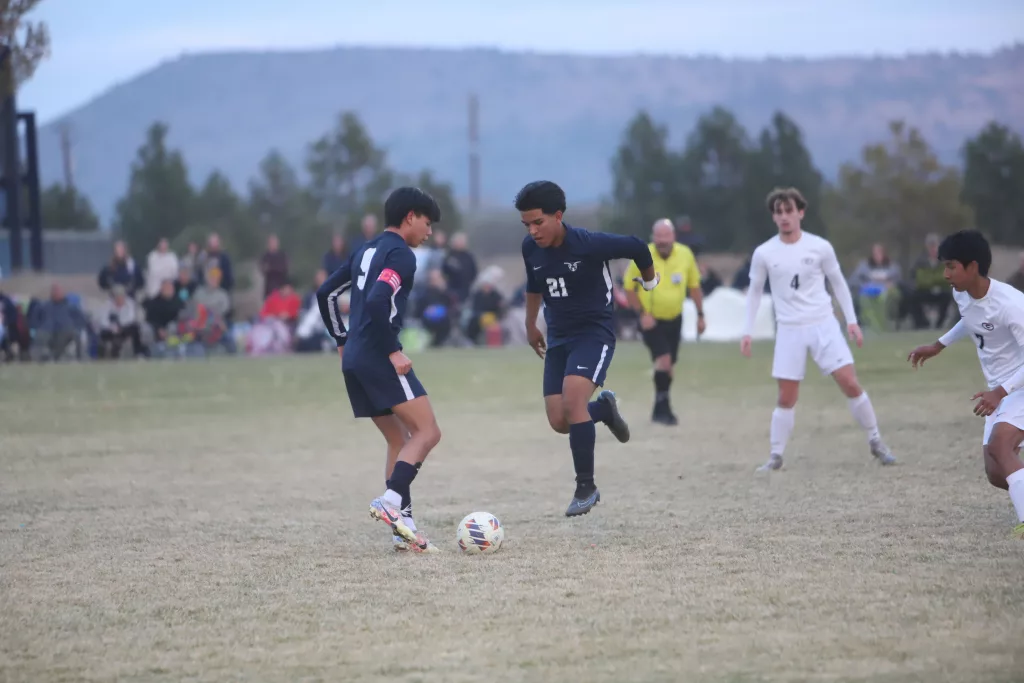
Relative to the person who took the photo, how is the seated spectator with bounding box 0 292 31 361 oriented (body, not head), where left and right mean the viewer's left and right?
facing the viewer

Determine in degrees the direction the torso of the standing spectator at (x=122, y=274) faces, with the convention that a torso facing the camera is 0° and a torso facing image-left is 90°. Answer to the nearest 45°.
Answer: approximately 0°

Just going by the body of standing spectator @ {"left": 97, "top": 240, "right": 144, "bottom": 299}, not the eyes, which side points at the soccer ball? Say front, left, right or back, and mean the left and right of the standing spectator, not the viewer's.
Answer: front

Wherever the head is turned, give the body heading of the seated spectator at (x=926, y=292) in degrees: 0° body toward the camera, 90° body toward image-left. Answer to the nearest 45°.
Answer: approximately 0°

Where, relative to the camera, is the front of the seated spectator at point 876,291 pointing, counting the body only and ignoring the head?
toward the camera

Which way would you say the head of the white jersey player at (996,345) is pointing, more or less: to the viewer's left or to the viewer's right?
to the viewer's left

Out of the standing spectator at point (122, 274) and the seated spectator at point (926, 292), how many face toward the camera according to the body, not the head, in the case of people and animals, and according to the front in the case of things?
2

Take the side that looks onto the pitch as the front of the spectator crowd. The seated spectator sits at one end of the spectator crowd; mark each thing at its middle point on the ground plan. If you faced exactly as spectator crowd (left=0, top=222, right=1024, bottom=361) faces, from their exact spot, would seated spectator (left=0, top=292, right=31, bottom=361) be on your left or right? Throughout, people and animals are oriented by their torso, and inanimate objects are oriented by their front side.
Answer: on your right

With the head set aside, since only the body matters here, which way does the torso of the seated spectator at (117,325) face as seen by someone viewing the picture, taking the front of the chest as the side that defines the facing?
toward the camera

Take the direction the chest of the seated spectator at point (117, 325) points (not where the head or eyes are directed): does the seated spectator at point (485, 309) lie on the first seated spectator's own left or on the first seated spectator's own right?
on the first seated spectator's own left

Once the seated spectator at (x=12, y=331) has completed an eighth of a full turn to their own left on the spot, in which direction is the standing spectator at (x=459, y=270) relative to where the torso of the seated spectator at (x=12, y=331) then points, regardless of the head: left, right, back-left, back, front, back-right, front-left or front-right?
front-left
